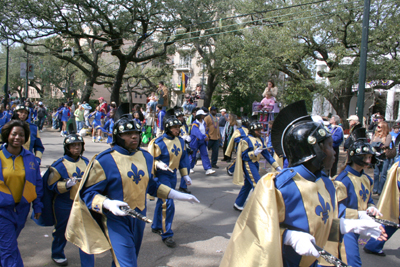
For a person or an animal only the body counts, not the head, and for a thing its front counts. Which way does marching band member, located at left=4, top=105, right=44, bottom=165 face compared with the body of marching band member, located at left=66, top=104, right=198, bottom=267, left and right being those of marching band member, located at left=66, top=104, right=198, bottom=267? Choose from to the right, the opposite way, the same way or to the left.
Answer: the same way

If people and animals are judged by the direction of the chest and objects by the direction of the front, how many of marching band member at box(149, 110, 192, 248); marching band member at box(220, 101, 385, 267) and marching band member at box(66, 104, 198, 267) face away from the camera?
0

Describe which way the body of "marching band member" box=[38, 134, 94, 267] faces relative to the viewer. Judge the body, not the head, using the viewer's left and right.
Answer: facing the viewer and to the right of the viewer

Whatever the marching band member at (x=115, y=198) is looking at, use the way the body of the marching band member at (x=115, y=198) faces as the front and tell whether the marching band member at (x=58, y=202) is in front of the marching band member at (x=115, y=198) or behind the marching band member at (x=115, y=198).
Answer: behind

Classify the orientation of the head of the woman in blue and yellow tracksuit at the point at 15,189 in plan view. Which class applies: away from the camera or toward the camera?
toward the camera

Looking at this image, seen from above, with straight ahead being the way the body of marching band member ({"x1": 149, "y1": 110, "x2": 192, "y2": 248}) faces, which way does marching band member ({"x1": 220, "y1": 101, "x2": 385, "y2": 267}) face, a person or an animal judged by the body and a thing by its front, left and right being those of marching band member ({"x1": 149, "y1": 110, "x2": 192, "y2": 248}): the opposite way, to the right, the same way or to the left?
the same way

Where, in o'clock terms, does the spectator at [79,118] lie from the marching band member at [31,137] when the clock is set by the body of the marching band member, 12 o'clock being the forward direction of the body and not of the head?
The spectator is roughly at 8 o'clock from the marching band member.

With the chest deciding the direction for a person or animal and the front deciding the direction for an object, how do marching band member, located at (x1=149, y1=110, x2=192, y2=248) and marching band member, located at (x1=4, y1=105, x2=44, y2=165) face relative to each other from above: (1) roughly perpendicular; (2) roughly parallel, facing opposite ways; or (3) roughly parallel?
roughly parallel

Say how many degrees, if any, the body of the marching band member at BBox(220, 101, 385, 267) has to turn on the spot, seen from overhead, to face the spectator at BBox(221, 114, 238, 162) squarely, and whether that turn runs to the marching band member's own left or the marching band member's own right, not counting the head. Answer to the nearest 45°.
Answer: approximately 135° to the marching band member's own left

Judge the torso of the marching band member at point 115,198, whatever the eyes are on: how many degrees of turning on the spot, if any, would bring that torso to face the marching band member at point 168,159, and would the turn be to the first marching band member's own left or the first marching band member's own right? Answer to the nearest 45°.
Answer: approximately 135° to the first marching band member's own left

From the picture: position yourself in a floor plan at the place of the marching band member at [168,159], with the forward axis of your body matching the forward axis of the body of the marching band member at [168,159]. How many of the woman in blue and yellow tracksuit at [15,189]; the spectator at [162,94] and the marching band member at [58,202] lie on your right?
2

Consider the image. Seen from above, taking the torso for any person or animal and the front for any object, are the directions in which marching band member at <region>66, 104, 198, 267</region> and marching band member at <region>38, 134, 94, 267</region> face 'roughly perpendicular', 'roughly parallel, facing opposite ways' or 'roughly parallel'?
roughly parallel

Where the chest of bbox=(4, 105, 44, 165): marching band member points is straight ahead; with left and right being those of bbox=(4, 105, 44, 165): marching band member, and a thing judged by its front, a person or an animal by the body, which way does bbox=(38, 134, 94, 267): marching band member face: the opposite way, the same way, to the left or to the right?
the same way

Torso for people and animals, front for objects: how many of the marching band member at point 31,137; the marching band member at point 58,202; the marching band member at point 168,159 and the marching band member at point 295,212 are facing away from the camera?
0

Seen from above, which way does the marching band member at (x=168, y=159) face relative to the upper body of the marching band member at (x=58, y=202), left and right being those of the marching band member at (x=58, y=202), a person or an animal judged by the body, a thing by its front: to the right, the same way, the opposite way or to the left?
the same way

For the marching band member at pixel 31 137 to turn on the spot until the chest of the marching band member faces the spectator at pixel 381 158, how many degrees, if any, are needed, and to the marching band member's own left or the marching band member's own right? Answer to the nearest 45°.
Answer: approximately 45° to the marching band member's own left
